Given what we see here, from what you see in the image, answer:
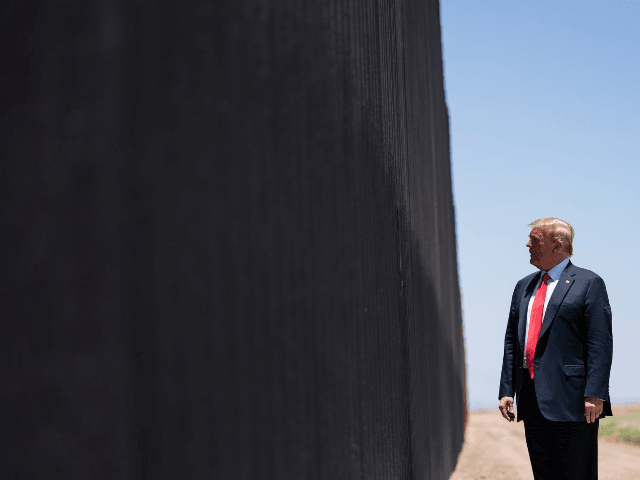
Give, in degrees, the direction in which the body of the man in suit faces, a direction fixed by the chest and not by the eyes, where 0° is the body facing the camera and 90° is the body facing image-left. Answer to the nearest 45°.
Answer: approximately 45°

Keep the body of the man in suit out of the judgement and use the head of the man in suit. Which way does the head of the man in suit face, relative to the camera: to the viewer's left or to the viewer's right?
to the viewer's left
